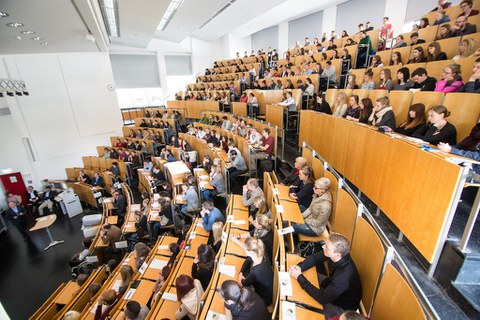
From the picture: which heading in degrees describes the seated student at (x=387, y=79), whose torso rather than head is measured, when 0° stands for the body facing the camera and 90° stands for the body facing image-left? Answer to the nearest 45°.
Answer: approximately 45°

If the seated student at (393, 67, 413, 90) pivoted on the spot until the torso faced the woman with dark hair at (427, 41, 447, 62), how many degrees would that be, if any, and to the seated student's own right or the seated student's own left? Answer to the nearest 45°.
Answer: approximately 180°

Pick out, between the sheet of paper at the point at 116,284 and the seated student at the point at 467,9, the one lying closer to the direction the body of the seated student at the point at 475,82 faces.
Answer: the sheet of paper

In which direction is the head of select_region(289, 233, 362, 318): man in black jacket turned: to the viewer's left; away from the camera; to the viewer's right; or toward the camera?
to the viewer's left

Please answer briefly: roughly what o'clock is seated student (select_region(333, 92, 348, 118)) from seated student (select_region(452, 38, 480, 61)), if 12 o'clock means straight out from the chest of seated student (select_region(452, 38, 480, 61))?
seated student (select_region(333, 92, 348, 118)) is roughly at 1 o'clock from seated student (select_region(452, 38, 480, 61)).

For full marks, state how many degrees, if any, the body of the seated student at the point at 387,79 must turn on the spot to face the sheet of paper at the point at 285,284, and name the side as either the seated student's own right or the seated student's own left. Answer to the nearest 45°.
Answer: approximately 45° to the seated student's own left

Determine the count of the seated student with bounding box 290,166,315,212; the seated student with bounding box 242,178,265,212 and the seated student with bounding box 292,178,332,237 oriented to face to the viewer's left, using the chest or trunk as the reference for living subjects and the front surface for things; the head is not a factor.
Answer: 3

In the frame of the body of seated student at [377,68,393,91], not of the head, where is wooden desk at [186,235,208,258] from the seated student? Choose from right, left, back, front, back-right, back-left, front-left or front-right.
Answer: front

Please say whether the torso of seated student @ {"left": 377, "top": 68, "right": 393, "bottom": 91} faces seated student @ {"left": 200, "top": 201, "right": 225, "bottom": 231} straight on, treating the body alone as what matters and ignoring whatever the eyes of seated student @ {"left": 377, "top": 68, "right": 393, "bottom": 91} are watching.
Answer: yes

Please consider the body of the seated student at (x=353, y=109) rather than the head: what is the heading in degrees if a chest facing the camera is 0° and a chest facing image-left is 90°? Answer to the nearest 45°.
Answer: approximately 45°

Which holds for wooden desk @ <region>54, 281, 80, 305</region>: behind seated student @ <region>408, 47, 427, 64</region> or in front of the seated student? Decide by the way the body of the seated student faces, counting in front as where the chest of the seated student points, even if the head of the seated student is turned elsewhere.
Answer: in front

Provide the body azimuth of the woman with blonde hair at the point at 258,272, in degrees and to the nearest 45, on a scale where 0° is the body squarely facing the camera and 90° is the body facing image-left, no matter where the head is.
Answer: approximately 90°

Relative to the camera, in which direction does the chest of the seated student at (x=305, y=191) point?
to the viewer's left

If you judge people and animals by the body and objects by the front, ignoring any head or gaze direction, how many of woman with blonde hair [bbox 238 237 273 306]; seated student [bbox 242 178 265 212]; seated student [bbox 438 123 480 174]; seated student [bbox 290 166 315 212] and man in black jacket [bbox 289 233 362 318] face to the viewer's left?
5

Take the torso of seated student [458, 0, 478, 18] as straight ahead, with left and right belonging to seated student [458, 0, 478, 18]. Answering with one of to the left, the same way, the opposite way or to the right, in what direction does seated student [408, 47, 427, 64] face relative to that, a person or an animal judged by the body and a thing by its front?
the same way

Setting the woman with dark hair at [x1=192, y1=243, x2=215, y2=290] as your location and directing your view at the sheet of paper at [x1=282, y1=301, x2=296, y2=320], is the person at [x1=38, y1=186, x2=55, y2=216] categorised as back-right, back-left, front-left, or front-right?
back-right

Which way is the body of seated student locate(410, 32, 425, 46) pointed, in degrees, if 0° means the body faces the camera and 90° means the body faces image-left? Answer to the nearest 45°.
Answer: approximately 45°

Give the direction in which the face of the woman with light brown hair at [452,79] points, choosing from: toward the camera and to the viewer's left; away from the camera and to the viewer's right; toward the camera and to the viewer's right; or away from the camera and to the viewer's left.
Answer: toward the camera and to the viewer's left

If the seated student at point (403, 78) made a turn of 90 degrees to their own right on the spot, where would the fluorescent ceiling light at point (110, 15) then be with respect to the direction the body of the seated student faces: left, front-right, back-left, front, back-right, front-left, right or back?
front-left

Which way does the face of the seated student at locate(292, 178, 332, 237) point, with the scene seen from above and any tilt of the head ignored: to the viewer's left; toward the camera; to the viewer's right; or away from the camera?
to the viewer's left
